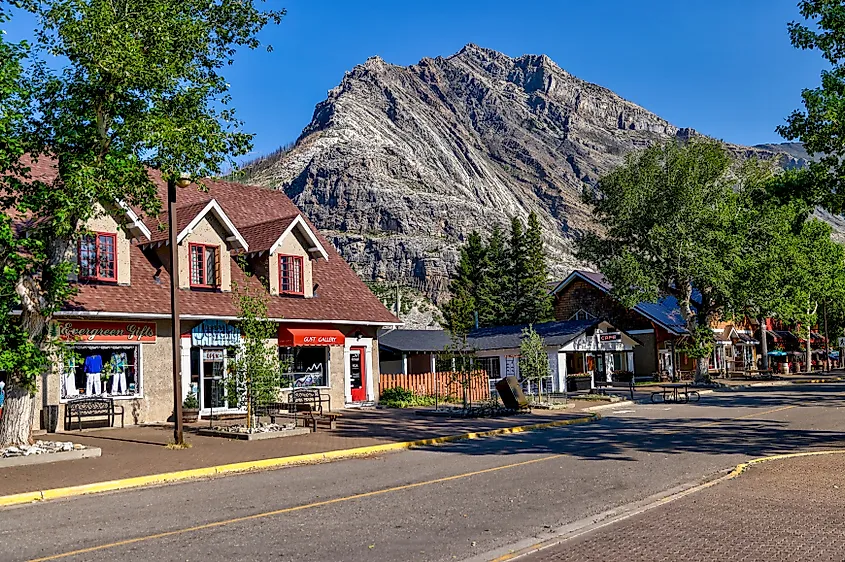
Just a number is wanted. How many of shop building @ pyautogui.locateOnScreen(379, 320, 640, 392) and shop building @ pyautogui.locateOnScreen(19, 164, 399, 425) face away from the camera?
0

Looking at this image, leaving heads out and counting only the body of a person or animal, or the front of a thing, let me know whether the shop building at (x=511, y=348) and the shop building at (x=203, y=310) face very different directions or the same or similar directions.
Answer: same or similar directions

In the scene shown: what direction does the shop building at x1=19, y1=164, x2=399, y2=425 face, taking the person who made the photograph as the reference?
facing the viewer and to the right of the viewer

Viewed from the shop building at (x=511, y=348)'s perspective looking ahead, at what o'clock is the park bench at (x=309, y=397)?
The park bench is roughly at 2 o'clock from the shop building.

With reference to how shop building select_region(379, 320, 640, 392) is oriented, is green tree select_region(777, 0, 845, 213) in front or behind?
in front

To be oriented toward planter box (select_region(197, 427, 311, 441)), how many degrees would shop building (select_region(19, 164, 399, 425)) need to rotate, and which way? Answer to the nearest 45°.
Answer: approximately 45° to its right

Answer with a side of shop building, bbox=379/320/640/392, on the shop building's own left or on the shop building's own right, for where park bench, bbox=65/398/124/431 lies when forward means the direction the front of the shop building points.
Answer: on the shop building's own right

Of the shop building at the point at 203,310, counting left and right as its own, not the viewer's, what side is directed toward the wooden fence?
left

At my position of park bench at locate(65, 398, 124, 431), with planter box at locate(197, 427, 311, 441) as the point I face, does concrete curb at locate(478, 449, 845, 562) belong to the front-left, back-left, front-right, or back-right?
front-right
